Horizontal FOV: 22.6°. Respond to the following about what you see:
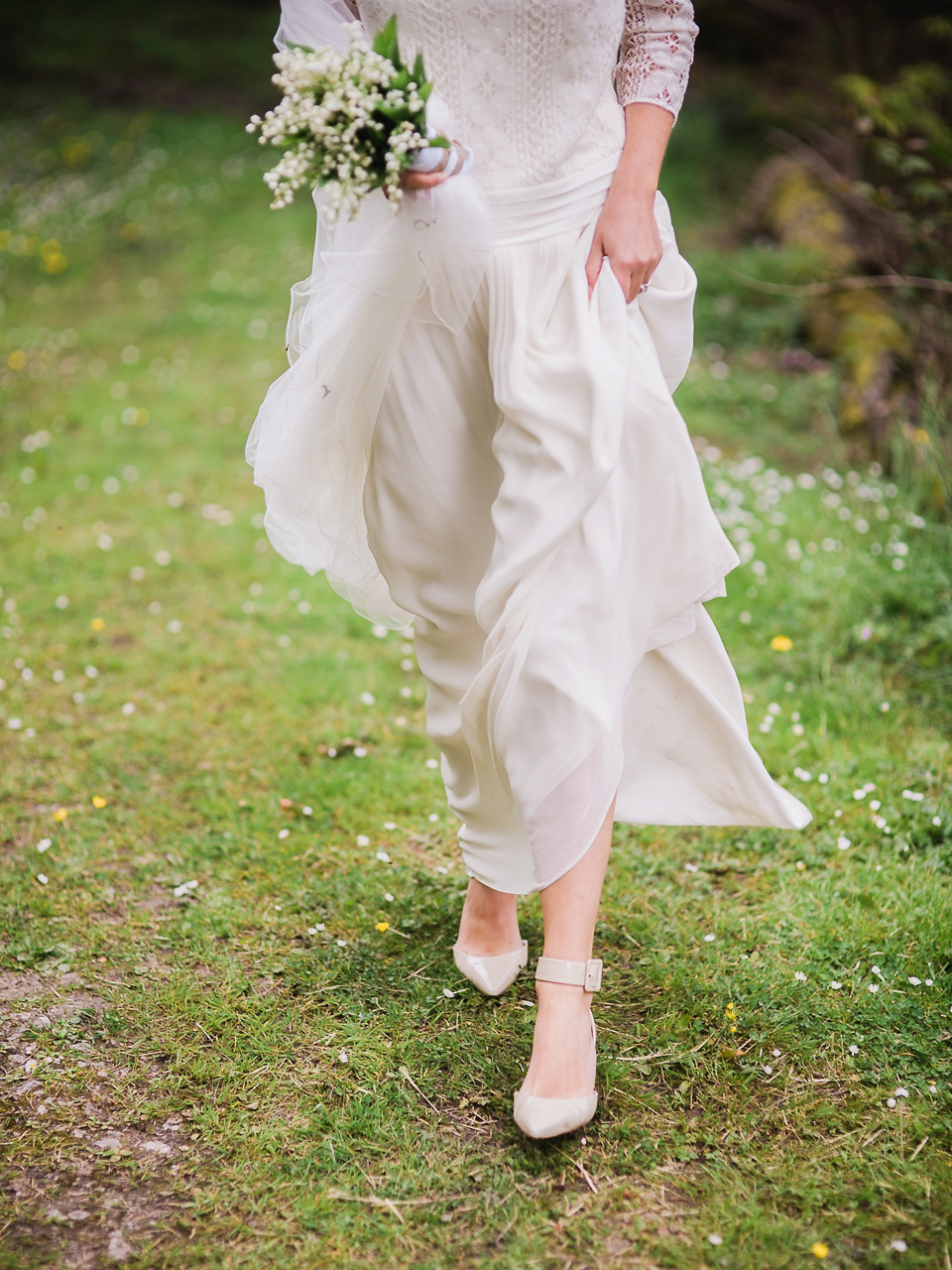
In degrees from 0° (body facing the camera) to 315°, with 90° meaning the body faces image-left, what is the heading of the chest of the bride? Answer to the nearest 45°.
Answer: approximately 0°

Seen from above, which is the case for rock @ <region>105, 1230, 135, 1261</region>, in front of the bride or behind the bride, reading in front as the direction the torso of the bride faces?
in front
